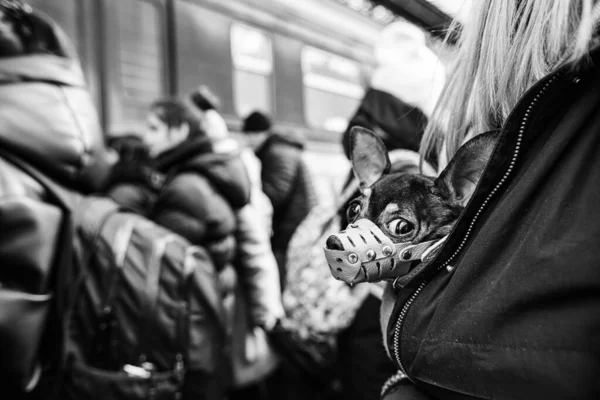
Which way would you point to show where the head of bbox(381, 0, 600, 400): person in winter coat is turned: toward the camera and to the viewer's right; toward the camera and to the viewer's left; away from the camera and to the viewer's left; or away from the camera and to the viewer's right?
away from the camera and to the viewer's left

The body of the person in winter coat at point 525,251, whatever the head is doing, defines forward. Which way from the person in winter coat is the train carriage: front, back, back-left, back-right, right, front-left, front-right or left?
front-right

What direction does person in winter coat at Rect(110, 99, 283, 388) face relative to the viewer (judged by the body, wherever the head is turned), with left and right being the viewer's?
facing to the left of the viewer

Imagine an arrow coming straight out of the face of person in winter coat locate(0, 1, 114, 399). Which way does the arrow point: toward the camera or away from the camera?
away from the camera

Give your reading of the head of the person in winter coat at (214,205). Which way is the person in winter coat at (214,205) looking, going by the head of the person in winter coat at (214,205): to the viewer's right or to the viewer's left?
to the viewer's left

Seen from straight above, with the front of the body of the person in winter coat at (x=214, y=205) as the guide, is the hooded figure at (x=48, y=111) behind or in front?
in front

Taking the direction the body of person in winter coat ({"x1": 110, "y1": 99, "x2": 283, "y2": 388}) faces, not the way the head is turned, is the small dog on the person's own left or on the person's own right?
on the person's own left
